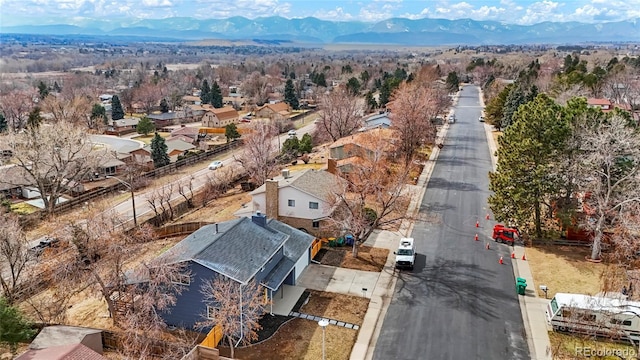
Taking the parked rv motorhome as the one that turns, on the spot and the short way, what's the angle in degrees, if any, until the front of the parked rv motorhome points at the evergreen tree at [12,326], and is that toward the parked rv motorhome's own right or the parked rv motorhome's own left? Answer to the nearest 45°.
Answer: approximately 45° to the parked rv motorhome's own left

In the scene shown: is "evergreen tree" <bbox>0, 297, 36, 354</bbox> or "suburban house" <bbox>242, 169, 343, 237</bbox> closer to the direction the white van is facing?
the evergreen tree

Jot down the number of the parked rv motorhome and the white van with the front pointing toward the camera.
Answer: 1

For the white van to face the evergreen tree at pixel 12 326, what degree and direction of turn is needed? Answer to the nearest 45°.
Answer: approximately 45° to its right

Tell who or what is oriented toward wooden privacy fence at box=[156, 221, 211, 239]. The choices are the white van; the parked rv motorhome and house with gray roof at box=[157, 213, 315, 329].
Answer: the parked rv motorhome

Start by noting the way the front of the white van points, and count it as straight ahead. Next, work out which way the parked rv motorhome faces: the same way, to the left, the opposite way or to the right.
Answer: to the right

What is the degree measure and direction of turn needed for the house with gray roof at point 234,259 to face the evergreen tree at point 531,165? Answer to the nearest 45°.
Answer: approximately 45° to its left

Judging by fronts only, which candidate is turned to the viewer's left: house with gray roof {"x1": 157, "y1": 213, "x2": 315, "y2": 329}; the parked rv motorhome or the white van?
the parked rv motorhome

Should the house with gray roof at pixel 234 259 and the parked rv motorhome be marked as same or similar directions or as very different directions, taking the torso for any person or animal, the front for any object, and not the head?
very different directions

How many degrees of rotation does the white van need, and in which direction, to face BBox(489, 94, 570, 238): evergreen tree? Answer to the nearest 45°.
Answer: approximately 135° to its left

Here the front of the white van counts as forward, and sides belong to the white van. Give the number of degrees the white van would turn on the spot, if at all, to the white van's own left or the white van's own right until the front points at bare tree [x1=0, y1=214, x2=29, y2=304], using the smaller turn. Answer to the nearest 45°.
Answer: approximately 90° to the white van's own right

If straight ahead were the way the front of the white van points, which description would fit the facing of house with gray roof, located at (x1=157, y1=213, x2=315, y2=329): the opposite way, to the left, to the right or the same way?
to the left

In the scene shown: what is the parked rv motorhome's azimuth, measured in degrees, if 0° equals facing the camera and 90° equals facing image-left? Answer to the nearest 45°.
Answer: approximately 90°

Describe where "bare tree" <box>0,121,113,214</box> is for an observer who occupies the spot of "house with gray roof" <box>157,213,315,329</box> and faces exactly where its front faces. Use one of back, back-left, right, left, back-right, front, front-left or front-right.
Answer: back

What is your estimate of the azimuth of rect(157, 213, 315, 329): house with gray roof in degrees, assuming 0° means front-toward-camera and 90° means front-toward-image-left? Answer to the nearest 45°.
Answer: approximately 315°
